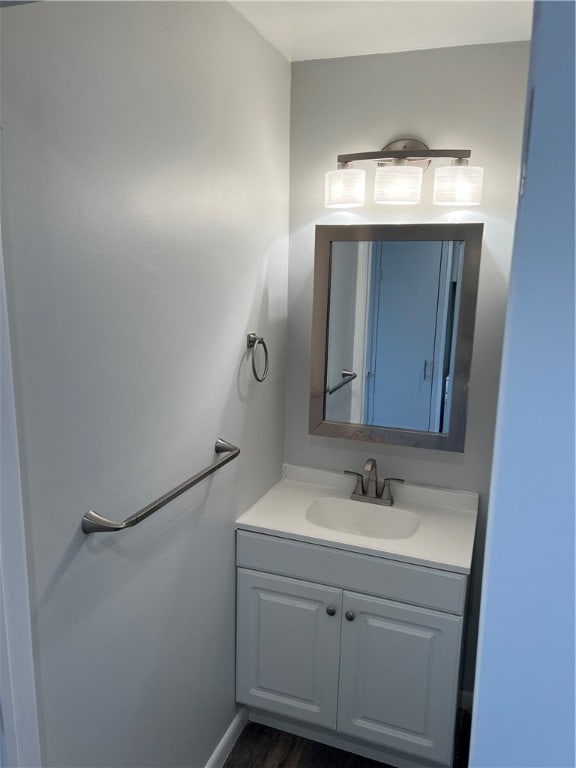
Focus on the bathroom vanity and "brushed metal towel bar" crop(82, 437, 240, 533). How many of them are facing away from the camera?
0

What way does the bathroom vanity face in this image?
toward the camera

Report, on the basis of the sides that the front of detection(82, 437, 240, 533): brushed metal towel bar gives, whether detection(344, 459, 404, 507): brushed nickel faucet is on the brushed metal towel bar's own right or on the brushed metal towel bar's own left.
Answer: on the brushed metal towel bar's own left

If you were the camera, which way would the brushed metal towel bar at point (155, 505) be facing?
facing the viewer and to the right of the viewer

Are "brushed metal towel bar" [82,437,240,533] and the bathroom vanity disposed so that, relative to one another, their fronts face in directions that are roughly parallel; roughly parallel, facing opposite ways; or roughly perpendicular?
roughly perpendicular
